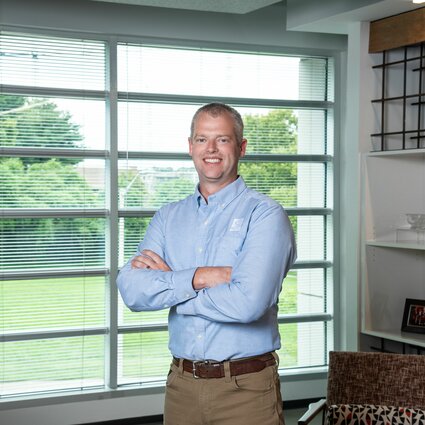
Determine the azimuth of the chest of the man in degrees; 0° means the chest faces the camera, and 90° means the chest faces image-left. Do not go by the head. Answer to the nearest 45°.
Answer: approximately 45°

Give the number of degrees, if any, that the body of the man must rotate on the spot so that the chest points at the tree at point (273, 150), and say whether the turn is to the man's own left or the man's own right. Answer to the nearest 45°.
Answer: approximately 135° to the man's own right

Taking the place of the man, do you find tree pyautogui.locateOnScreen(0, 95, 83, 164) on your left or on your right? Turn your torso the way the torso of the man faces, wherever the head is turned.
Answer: on your right

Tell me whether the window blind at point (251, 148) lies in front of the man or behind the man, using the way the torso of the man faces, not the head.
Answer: behind

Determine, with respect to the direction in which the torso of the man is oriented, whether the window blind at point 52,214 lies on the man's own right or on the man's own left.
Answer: on the man's own right
